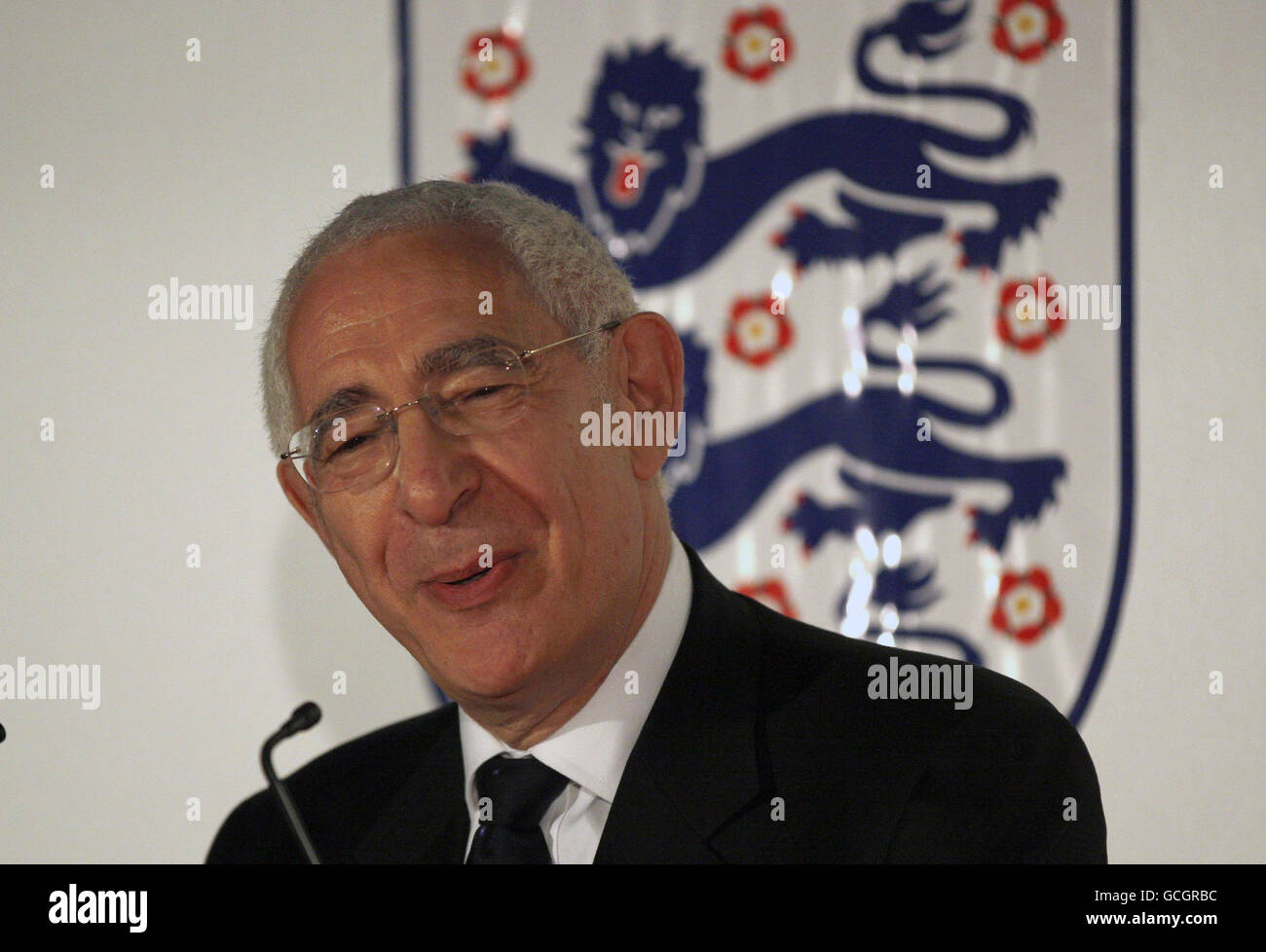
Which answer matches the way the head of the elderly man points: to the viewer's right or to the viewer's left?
to the viewer's left

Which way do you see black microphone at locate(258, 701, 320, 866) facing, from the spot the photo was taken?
facing to the right of the viewer

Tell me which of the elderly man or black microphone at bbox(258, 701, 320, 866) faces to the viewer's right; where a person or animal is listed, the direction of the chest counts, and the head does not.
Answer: the black microphone

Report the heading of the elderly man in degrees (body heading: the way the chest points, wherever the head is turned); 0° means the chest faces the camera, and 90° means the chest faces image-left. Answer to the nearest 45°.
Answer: approximately 45°

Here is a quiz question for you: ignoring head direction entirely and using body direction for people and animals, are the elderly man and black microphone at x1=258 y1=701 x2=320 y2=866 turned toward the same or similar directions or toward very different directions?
very different directions

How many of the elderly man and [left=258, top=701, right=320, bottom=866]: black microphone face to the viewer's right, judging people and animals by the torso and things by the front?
1
